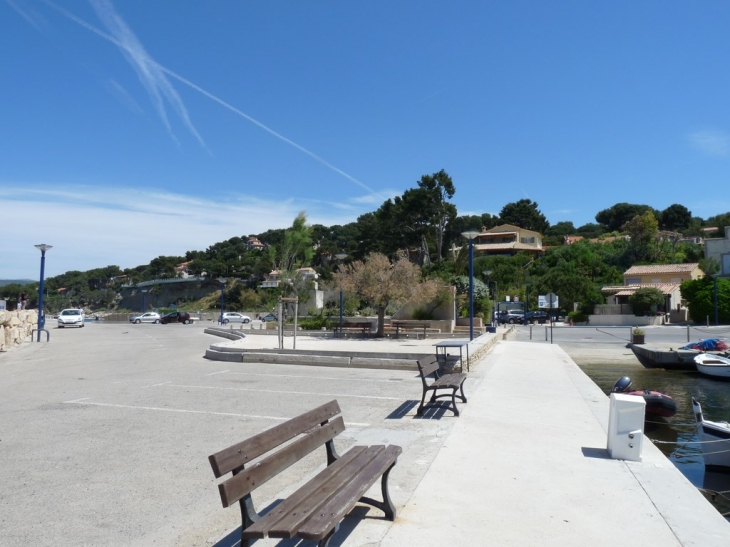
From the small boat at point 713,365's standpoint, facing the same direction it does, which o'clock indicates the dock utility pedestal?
The dock utility pedestal is roughly at 9 o'clock from the small boat.

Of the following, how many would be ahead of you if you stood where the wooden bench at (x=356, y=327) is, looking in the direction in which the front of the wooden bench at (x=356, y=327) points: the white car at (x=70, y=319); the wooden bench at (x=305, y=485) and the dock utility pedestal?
2

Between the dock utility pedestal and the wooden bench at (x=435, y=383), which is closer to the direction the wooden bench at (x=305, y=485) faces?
the dock utility pedestal

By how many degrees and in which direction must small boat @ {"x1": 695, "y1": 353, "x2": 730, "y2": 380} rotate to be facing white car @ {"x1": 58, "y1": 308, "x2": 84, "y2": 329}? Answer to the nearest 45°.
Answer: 0° — it already faces it

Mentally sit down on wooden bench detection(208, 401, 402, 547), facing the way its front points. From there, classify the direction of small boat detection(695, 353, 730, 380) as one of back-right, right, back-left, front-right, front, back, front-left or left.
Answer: left

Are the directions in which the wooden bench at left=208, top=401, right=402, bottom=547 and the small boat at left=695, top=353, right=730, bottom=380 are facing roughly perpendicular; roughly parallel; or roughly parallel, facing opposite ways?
roughly parallel, facing opposite ways

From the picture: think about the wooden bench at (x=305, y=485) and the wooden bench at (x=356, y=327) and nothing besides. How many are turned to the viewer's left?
0

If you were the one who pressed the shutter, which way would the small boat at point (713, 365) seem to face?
facing to the left of the viewer

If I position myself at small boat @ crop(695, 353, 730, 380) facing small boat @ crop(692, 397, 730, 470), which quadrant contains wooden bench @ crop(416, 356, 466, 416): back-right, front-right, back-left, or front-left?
front-right

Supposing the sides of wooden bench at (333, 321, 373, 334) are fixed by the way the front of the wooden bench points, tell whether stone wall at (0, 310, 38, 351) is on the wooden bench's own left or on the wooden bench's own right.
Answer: on the wooden bench's own right

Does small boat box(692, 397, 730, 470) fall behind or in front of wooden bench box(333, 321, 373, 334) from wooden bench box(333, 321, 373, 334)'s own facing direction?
in front

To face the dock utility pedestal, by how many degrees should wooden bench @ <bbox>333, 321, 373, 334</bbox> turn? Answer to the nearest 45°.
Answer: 0° — it already faces it

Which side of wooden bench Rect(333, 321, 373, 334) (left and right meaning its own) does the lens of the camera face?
front

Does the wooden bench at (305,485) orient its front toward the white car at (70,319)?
no

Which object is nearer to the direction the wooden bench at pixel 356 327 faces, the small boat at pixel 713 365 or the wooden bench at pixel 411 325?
the small boat

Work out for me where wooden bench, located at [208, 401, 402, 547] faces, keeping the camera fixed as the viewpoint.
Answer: facing the viewer and to the right of the viewer

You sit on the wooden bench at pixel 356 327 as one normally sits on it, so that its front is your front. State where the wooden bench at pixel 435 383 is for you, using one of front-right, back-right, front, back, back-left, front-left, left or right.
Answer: front

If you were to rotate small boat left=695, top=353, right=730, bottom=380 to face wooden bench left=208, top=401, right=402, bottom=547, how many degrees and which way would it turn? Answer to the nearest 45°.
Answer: approximately 90° to its left

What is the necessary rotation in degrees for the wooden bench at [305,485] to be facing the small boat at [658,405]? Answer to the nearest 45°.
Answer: approximately 90° to its left
